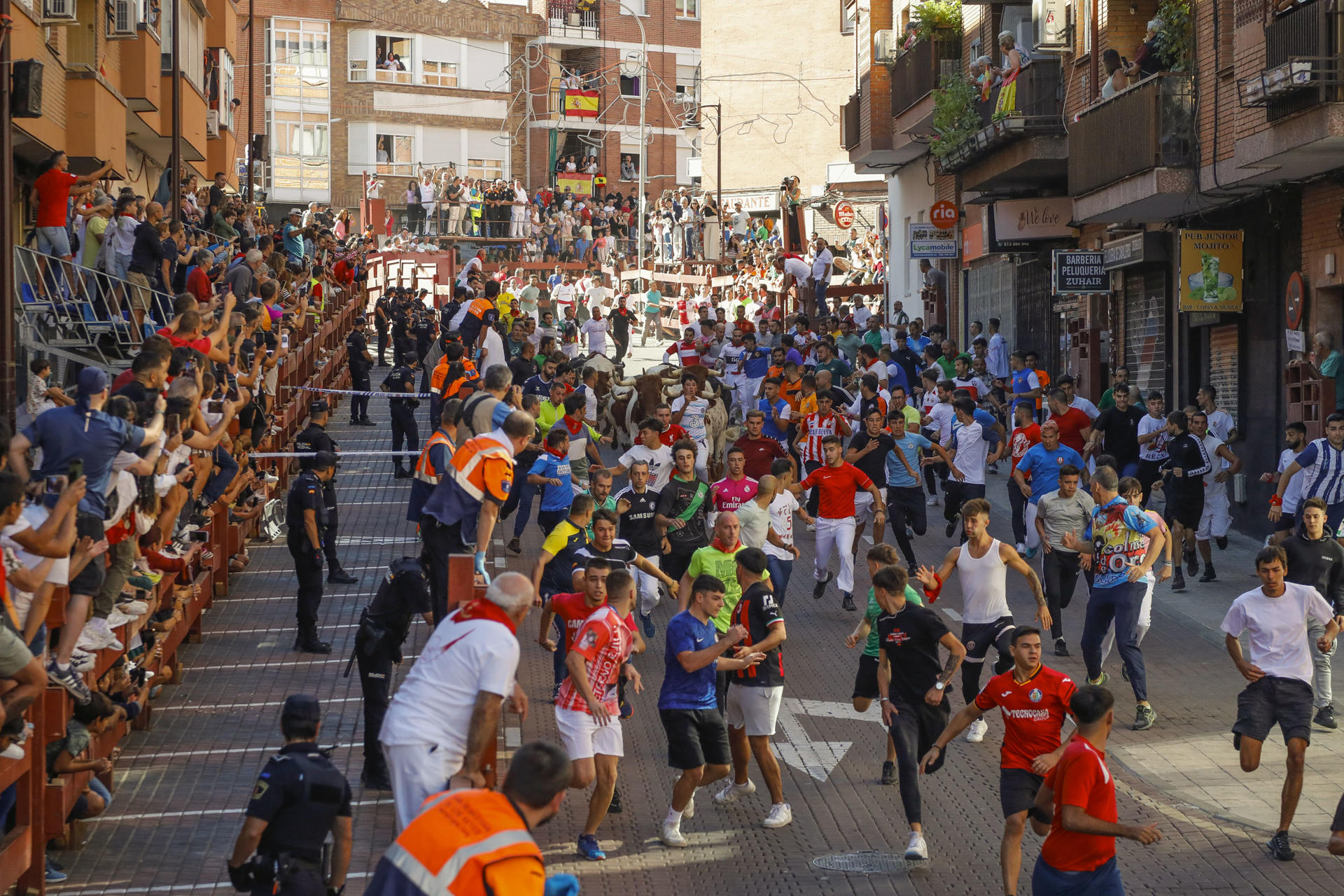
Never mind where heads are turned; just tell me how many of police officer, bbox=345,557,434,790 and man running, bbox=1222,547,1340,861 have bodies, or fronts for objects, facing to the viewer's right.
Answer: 1

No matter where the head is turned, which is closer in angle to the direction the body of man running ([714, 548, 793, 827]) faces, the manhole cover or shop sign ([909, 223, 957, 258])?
the manhole cover

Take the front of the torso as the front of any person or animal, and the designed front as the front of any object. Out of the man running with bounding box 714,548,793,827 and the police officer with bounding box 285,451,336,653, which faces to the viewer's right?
the police officer

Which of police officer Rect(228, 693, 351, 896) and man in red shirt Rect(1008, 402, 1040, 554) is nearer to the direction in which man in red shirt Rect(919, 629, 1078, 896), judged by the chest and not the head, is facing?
the police officer

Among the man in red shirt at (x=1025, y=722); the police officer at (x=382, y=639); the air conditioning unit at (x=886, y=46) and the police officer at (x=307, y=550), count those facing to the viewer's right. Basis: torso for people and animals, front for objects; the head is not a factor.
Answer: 2

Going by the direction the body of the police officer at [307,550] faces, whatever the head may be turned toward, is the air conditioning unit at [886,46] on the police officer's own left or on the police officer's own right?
on the police officer's own left

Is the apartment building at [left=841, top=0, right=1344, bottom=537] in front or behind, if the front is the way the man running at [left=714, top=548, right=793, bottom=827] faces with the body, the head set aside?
behind

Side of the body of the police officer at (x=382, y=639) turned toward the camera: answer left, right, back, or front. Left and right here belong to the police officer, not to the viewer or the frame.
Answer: right

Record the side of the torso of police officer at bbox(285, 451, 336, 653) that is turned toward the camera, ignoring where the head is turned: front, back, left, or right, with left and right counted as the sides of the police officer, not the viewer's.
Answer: right

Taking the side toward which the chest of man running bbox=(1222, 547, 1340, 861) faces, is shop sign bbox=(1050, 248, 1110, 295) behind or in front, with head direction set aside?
behind
